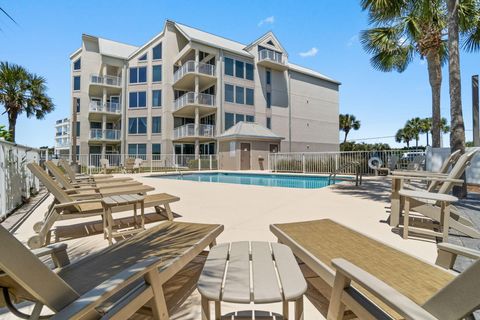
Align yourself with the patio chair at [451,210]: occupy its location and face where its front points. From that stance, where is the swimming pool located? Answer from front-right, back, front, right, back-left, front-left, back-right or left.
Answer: front-right

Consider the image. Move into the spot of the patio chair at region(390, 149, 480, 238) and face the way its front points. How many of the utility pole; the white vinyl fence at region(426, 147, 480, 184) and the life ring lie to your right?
3

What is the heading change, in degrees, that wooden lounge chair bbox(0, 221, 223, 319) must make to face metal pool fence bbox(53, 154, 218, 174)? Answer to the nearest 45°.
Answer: approximately 45° to its left

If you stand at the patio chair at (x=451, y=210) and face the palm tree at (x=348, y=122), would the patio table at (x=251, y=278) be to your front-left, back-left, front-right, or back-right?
back-left

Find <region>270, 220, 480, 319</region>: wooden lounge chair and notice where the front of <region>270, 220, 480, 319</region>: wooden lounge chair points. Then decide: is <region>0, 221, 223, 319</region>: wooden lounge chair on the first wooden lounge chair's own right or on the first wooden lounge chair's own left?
on the first wooden lounge chair's own left

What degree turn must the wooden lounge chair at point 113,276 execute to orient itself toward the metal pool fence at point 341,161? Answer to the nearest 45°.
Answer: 0° — it already faces it

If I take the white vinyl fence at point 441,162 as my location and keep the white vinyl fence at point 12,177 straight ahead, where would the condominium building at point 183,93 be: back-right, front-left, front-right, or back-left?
front-right

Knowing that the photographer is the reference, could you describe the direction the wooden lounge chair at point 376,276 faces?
facing away from the viewer and to the left of the viewer

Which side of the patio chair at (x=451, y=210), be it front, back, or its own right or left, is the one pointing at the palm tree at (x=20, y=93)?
front

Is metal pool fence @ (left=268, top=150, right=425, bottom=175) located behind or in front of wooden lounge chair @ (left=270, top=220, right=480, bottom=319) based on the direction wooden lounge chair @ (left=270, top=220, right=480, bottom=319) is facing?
in front

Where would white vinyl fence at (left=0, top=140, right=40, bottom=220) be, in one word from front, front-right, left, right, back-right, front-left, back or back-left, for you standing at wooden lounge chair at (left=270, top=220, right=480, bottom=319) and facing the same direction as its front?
front-left

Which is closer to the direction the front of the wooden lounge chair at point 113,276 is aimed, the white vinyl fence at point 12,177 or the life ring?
the life ring

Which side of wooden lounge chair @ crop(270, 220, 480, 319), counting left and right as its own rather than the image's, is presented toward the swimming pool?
front

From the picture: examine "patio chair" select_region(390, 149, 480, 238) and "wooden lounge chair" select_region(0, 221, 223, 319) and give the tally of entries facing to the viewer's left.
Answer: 1

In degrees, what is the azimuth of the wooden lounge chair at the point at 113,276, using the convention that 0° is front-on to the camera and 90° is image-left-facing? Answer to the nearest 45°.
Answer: approximately 225°

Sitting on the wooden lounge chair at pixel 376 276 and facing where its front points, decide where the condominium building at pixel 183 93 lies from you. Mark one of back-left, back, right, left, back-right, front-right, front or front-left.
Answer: front

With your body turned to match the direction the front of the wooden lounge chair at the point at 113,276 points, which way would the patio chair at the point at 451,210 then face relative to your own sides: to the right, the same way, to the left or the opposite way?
to the left

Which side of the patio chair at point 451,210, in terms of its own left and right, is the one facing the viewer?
left
